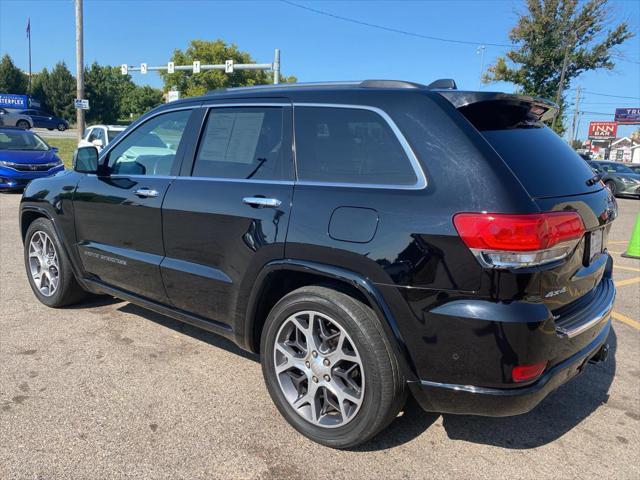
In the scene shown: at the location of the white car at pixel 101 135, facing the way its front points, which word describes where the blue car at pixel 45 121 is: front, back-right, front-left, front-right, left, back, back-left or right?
back-right

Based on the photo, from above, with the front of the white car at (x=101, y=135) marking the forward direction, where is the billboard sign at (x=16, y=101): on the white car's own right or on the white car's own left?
on the white car's own right

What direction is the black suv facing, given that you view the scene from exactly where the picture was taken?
facing away from the viewer and to the left of the viewer

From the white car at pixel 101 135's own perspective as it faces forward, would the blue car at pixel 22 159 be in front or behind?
in front

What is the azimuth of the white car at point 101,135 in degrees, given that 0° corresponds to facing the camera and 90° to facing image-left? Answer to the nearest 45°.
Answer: approximately 45°

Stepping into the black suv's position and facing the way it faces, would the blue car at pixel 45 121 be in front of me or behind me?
in front

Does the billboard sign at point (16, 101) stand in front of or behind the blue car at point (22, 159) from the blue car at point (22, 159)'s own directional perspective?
behind

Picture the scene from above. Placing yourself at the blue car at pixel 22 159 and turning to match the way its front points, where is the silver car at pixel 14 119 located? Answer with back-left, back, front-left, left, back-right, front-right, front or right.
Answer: back-left

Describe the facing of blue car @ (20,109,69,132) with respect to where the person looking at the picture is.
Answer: facing to the right of the viewer
